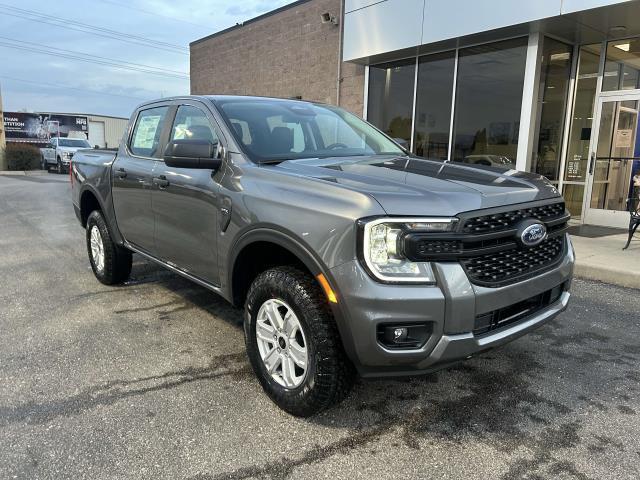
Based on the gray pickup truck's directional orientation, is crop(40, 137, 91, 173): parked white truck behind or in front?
behind

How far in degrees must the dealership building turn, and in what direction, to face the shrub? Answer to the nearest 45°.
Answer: approximately 90° to its right

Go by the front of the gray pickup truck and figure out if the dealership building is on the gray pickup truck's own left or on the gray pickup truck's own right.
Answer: on the gray pickup truck's own left

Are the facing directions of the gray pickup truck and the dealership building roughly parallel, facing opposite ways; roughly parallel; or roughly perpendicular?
roughly perpendicular

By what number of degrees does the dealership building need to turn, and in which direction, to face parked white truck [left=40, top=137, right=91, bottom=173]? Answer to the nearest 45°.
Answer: approximately 90° to its right

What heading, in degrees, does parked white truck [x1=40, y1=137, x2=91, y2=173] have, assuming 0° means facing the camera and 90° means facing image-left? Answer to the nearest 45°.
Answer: approximately 315°

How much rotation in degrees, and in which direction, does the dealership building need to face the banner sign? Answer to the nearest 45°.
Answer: approximately 90° to its right

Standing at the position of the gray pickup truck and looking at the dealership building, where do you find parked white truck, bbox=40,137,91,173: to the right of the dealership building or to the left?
left
